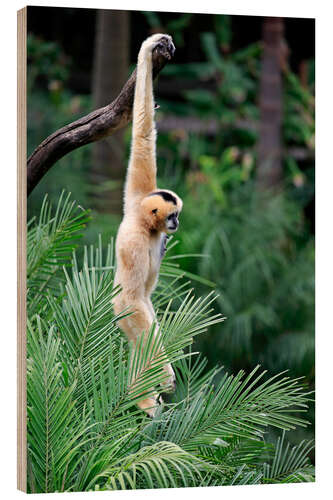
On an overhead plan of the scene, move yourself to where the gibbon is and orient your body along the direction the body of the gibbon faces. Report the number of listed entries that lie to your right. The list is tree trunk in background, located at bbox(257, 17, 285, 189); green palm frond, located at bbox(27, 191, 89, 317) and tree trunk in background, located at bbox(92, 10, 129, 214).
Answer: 0

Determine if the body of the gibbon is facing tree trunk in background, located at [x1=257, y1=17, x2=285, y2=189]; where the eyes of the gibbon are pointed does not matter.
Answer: no

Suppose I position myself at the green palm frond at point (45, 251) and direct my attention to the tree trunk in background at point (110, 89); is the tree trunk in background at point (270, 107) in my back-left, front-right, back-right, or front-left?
front-right

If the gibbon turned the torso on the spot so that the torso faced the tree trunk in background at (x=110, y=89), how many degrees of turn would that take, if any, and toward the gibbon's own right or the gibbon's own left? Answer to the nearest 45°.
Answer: approximately 90° to the gibbon's own left

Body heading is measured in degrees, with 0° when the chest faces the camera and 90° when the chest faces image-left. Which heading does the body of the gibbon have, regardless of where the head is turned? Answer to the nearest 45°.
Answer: approximately 270°
